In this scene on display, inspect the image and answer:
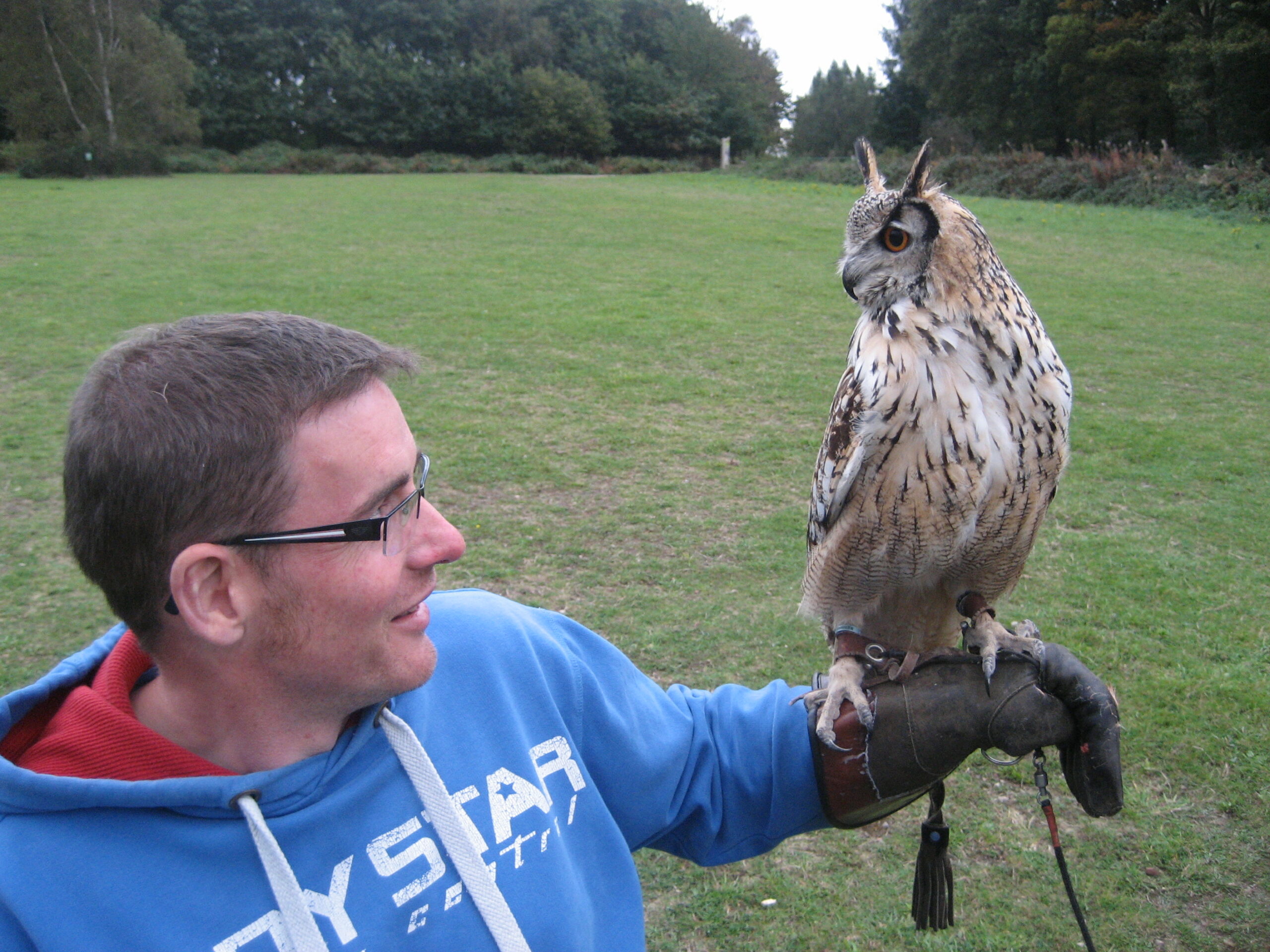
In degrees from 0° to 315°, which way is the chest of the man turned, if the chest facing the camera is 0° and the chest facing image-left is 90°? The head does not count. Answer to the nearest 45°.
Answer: approximately 315°

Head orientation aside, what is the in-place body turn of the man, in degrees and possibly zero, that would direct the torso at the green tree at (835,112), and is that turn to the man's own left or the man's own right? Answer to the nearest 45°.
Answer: approximately 135° to the man's own left

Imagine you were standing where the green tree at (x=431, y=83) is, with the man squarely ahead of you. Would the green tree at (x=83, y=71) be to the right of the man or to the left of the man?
right

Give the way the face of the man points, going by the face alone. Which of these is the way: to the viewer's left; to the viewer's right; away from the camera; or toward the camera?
to the viewer's right

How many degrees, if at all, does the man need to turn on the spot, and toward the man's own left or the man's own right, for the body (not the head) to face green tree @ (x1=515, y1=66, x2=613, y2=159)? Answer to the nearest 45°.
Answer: approximately 135° to the man's own left
